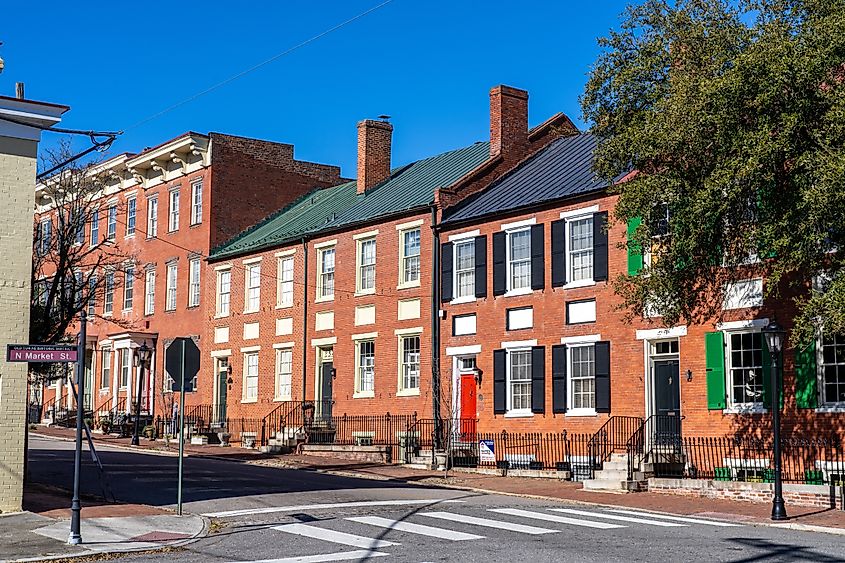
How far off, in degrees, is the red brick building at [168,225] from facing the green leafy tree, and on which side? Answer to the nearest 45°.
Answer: approximately 45° to its left

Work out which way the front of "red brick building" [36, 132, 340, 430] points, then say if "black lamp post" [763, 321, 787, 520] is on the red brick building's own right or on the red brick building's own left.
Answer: on the red brick building's own left

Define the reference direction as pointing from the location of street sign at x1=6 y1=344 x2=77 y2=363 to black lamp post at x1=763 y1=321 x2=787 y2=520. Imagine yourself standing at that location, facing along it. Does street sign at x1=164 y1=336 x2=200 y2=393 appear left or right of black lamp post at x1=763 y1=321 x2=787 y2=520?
left

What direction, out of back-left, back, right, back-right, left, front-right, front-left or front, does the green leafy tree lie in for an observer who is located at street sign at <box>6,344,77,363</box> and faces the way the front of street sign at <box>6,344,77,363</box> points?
left

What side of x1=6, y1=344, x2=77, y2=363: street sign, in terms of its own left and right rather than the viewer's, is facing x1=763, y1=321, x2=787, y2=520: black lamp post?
left

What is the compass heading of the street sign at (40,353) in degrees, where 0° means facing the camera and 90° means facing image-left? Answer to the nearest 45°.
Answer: approximately 0°

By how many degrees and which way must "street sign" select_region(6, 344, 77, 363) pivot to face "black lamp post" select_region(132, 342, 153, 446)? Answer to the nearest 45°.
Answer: approximately 180°
